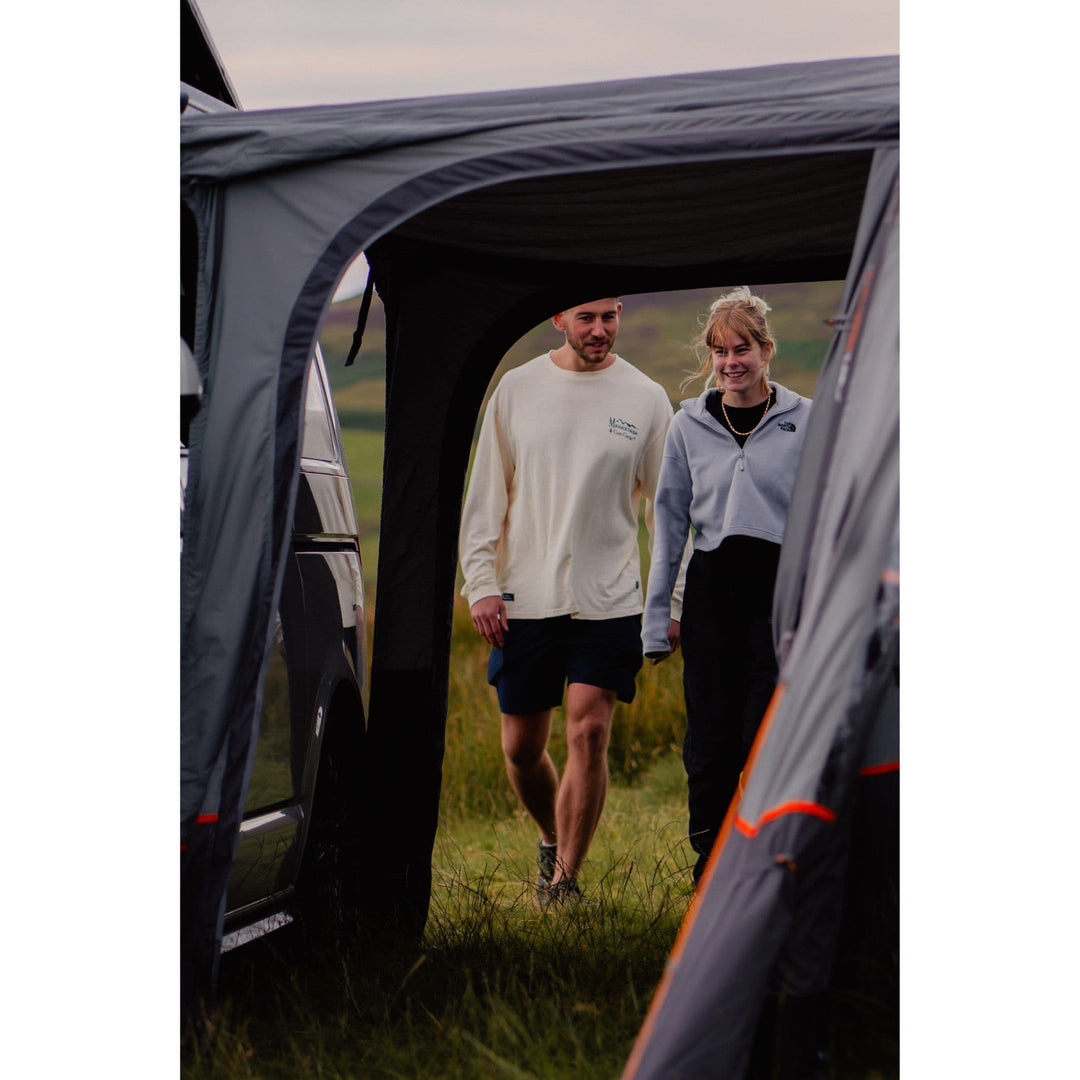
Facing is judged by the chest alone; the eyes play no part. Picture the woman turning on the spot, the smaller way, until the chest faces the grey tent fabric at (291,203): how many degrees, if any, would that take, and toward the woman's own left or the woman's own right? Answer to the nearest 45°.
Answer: approximately 45° to the woman's own right

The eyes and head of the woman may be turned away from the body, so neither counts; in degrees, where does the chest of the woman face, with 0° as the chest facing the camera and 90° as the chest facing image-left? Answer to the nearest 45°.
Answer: approximately 0°

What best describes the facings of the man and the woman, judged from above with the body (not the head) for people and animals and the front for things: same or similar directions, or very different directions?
same or similar directions

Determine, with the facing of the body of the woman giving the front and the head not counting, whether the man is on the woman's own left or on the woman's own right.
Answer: on the woman's own right

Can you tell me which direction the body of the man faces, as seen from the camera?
toward the camera

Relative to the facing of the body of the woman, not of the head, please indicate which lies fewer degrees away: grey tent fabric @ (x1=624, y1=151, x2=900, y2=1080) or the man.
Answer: the grey tent fabric

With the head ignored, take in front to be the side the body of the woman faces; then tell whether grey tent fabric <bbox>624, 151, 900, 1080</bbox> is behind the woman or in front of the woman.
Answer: in front

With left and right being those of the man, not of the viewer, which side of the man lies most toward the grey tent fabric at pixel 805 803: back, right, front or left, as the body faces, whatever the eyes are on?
front

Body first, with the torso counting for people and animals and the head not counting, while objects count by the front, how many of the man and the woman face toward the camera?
2

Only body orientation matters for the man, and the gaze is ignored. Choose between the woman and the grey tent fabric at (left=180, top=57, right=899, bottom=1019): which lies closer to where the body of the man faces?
the grey tent fabric
